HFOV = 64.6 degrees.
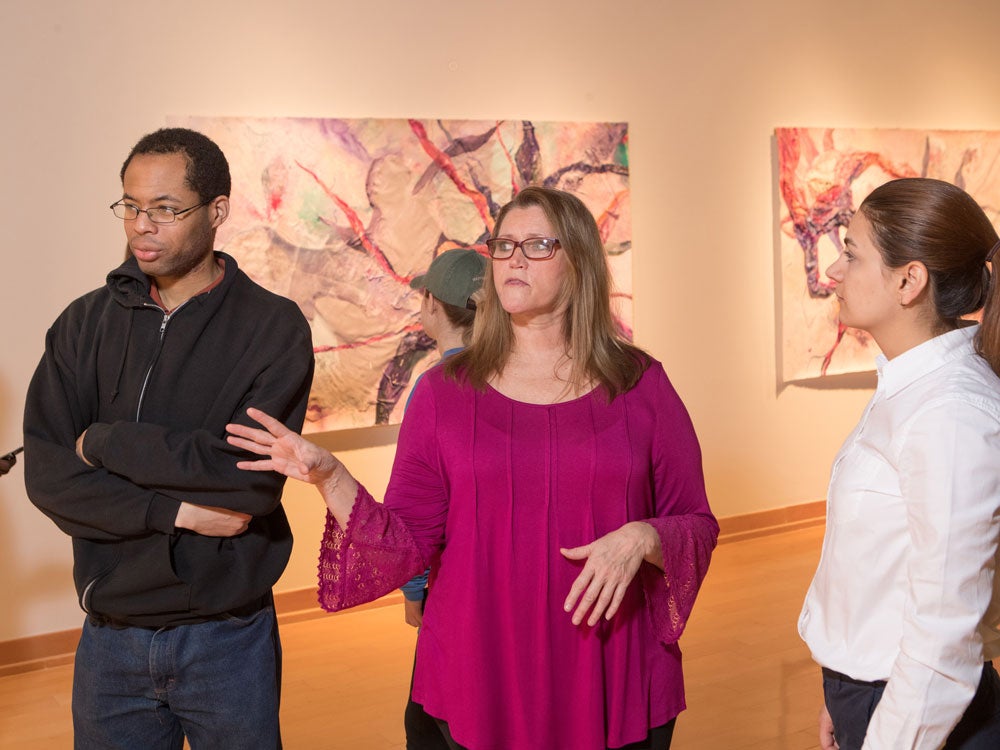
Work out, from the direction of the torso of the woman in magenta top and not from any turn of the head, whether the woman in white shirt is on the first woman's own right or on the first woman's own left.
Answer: on the first woman's own left

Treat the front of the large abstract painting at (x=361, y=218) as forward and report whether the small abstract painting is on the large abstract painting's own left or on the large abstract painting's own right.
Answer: on the large abstract painting's own left

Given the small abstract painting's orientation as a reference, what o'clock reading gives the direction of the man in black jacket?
The man in black jacket is roughly at 2 o'clock from the small abstract painting.

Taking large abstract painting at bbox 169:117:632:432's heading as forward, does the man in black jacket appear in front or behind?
in front

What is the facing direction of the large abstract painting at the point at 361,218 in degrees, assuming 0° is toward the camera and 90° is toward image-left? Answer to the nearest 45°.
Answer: approximately 0°

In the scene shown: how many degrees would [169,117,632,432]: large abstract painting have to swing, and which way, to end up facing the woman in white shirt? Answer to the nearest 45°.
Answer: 0° — it already faces them

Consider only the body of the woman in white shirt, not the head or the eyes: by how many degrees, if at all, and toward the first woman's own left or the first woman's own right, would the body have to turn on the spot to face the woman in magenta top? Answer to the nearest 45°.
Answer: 0° — they already face them

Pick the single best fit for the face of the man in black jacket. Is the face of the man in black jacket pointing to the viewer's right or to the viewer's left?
to the viewer's left

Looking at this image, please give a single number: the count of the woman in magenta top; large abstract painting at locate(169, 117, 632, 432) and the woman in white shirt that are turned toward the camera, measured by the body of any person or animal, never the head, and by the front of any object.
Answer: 2

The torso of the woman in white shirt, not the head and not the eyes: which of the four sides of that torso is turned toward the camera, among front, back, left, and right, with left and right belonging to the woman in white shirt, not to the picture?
left

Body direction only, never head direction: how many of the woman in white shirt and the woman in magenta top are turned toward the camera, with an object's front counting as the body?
1

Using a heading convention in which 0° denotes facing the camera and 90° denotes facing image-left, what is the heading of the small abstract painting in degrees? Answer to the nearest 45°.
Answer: approximately 315°

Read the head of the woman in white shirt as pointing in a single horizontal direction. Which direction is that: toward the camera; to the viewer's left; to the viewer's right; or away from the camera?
to the viewer's left
